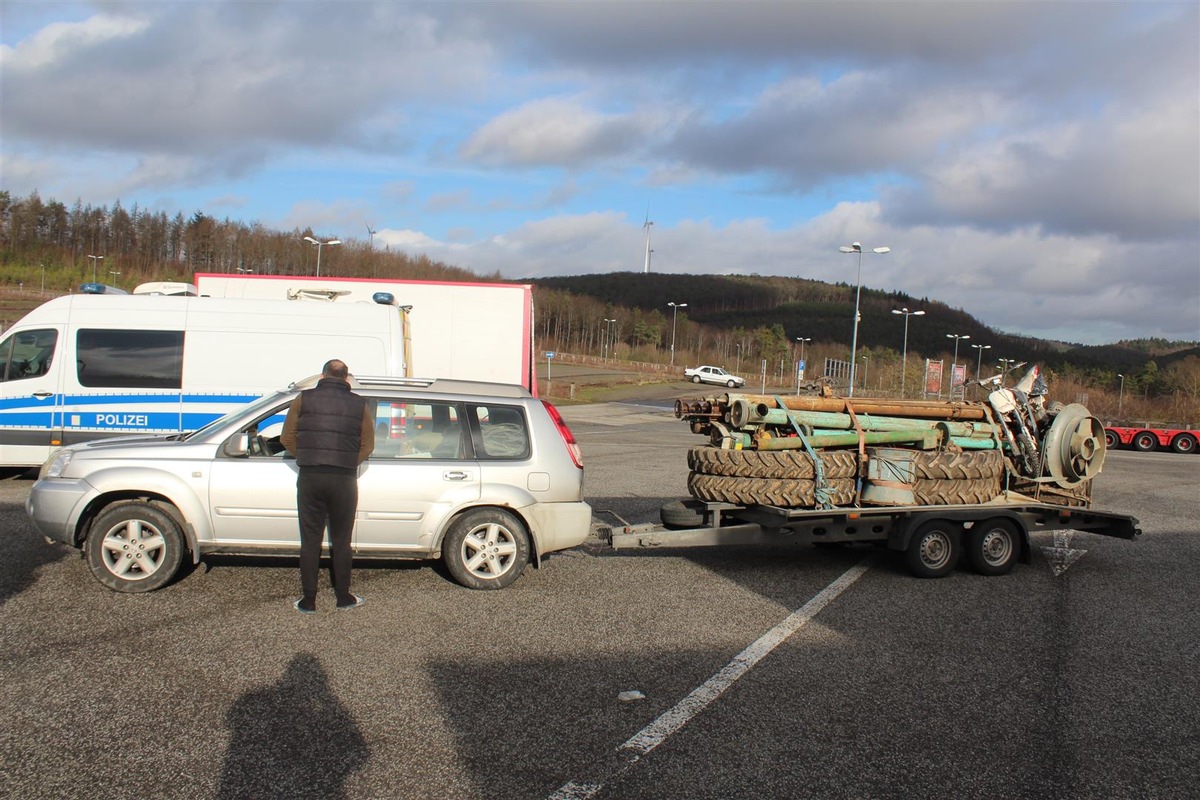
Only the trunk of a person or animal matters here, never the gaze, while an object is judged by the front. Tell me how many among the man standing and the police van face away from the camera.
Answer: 1

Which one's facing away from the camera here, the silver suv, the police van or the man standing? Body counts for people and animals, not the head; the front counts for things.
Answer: the man standing

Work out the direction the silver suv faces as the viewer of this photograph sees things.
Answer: facing to the left of the viewer

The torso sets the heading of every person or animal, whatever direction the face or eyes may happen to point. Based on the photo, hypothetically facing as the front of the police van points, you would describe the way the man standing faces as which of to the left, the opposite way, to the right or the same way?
to the right

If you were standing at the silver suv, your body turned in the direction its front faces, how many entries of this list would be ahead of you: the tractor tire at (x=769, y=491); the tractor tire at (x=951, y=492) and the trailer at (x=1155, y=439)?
0

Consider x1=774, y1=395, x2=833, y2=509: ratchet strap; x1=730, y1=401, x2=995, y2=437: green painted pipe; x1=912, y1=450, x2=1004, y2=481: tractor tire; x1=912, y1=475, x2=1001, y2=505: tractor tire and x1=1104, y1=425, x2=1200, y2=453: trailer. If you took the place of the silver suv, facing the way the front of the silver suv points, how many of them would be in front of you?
0

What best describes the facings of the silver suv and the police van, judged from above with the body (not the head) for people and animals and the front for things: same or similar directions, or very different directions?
same or similar directions

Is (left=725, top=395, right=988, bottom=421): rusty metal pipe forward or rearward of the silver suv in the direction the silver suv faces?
rearward

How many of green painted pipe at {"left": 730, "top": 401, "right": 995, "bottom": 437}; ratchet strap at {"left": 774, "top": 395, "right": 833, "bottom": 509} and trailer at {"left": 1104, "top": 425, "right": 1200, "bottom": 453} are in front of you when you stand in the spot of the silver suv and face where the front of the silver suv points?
0

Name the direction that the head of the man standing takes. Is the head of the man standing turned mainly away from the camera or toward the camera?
away from the camera

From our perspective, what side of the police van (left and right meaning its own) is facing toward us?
left

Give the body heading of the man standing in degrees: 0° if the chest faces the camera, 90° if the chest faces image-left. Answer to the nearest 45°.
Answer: approximately 180°

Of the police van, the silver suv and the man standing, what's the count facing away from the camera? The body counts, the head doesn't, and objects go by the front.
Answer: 1

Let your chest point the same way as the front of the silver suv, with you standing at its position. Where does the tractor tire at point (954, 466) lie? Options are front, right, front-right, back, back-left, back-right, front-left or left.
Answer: back

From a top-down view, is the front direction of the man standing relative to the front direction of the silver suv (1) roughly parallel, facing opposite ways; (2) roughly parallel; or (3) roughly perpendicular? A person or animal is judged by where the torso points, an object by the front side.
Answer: roughly perpendicular

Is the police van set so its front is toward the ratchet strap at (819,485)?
no

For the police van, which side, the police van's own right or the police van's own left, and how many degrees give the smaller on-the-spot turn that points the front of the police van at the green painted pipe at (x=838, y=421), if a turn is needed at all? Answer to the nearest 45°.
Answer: approximately 135° to the police van's own left

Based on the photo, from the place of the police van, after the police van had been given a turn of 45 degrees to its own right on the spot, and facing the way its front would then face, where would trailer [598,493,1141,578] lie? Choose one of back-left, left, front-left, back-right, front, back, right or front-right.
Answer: back

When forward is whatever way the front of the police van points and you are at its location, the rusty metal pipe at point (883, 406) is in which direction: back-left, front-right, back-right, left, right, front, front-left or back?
back-left

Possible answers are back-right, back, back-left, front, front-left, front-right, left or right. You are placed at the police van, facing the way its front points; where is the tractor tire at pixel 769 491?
back-left
